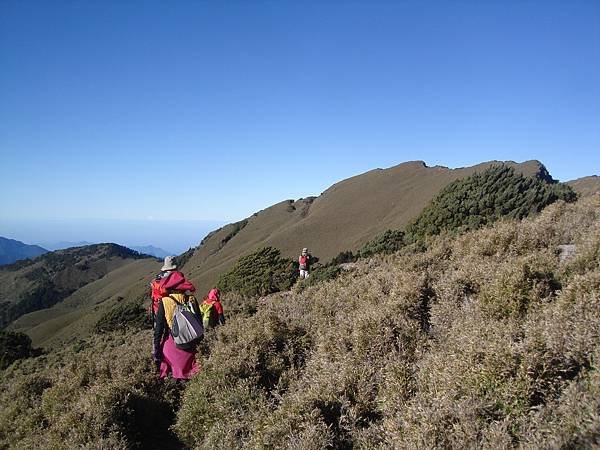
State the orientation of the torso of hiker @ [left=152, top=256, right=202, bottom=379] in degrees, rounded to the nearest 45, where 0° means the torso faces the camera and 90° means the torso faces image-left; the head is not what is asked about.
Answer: approximately 180°

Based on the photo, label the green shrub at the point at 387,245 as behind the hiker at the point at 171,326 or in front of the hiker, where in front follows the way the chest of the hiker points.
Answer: in front

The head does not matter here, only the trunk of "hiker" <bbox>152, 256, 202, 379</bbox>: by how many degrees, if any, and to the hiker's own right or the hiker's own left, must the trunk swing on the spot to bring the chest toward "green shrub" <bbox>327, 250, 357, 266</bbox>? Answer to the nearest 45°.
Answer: approximately 45° to the hiker's own right

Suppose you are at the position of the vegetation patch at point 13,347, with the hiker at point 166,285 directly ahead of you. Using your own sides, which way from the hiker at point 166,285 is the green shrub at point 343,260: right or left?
left

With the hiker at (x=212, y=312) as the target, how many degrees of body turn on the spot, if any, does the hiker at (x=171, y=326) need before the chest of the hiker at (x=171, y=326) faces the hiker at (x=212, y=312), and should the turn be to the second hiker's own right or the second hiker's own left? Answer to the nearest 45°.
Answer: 0° — they already face them

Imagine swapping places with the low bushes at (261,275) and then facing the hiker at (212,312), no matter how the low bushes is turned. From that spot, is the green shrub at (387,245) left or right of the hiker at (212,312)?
left

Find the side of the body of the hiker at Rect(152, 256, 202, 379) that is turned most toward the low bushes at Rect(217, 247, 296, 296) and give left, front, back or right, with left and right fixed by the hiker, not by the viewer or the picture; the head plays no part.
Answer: front
